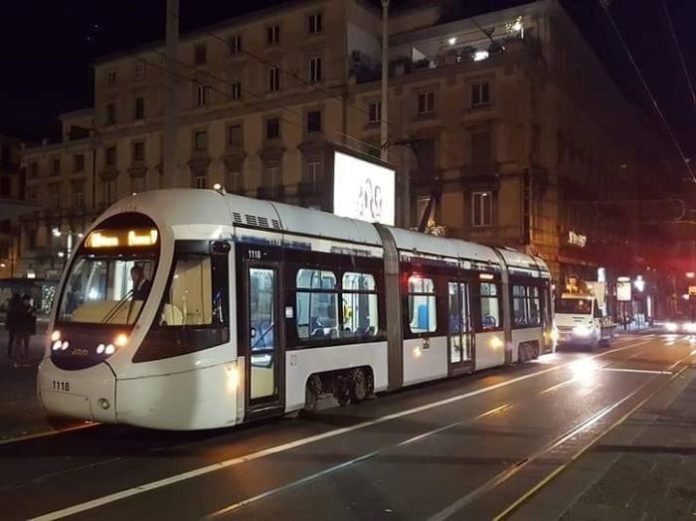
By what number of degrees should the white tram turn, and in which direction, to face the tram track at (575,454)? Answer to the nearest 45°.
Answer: approximately 135° to its left

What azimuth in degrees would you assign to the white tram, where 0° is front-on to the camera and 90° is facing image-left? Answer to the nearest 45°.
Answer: approximately 45°

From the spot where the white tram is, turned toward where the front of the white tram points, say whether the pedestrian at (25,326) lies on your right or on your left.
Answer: on your right

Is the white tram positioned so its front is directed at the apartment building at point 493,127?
no

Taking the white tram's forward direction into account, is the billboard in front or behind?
behind
